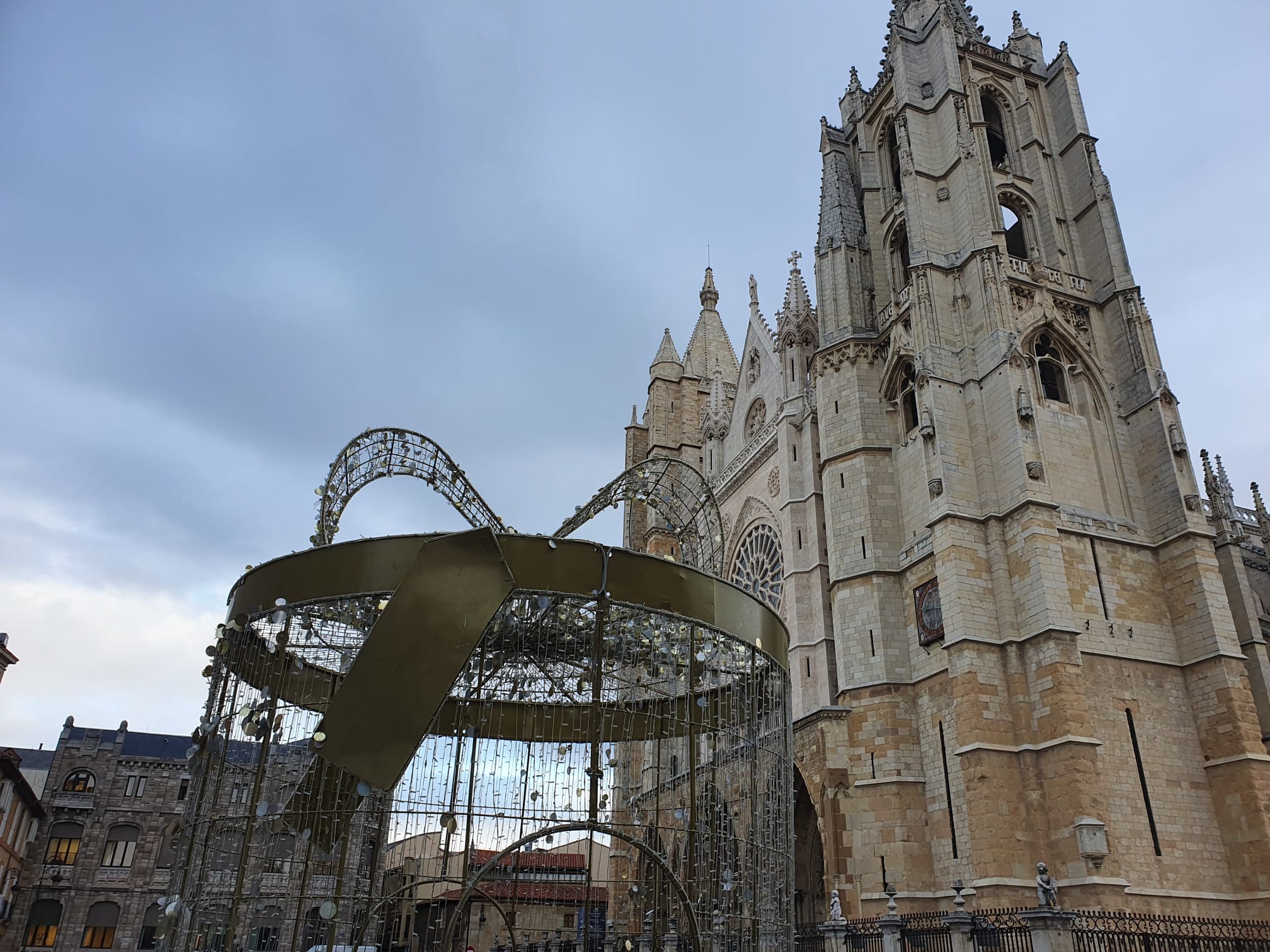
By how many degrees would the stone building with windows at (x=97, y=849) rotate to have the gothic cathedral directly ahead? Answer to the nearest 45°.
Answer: approximately 45° to its left

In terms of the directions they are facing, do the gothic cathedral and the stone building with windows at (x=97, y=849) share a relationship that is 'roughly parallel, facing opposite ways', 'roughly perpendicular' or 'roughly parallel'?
roughly perpendicular

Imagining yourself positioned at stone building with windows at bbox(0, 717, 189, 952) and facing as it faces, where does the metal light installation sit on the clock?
The metal light installation is roughly at 12 o'clock from the stone building with windows.

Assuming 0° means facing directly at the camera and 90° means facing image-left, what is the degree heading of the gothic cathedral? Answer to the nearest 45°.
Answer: approximately 45°

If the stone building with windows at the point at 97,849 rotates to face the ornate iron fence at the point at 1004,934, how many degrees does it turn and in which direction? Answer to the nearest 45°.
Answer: approximately 45° to its left

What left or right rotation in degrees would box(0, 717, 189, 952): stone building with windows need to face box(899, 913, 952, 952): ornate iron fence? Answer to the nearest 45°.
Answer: approximately 45° to its left

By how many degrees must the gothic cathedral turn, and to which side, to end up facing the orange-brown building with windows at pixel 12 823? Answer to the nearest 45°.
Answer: approximately 45° to its right
